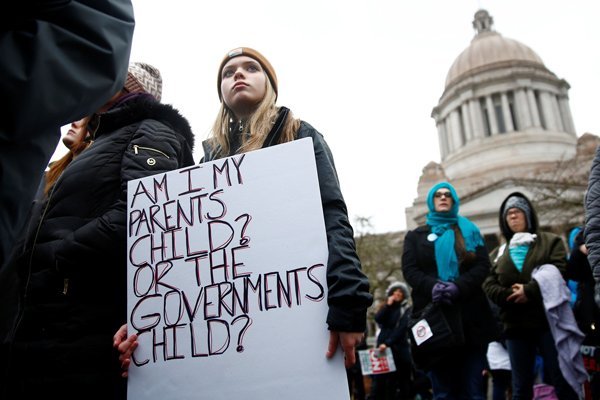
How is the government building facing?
toward the camera

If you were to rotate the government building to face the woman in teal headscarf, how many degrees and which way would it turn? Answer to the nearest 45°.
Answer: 0° — it already faces them

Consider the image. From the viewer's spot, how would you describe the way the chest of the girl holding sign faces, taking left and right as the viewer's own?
facing the viewer and to the left of the viewer

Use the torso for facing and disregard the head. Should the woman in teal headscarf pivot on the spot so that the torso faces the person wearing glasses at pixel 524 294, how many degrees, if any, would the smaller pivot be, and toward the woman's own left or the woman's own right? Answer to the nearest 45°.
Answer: approximately 135° to the woman's own left

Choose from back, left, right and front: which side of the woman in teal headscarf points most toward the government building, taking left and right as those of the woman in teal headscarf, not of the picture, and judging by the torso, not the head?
back

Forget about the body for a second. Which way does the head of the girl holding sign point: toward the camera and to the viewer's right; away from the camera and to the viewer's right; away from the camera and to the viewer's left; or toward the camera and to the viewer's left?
toward the camera and to the viewer's left

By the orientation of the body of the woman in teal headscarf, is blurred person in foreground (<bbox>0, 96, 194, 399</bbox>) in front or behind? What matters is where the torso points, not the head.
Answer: in front

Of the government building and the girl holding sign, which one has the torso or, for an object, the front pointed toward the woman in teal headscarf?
the government building

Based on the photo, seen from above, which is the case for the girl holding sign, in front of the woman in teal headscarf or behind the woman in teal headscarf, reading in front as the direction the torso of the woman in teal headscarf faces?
in front
